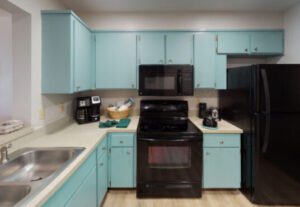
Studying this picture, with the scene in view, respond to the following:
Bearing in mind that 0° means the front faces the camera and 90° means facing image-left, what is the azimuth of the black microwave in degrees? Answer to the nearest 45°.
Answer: approximately 0°

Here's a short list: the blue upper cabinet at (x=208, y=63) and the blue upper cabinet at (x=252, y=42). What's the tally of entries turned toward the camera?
2

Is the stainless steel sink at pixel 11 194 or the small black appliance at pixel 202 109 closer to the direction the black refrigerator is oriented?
the stainless steel sink

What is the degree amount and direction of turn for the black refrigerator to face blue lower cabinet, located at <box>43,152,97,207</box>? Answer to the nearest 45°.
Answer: approximately 90° to its right

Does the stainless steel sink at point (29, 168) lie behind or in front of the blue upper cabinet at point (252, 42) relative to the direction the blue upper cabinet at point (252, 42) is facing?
in front

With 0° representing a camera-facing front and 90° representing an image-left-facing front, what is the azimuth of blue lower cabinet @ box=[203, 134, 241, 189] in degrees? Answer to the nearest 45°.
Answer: approximately 0°
